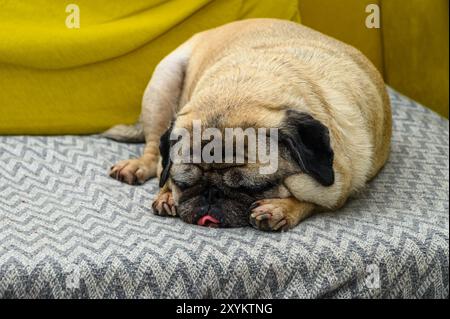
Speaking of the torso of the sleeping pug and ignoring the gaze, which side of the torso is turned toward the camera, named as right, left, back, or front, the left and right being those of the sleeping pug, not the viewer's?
front
